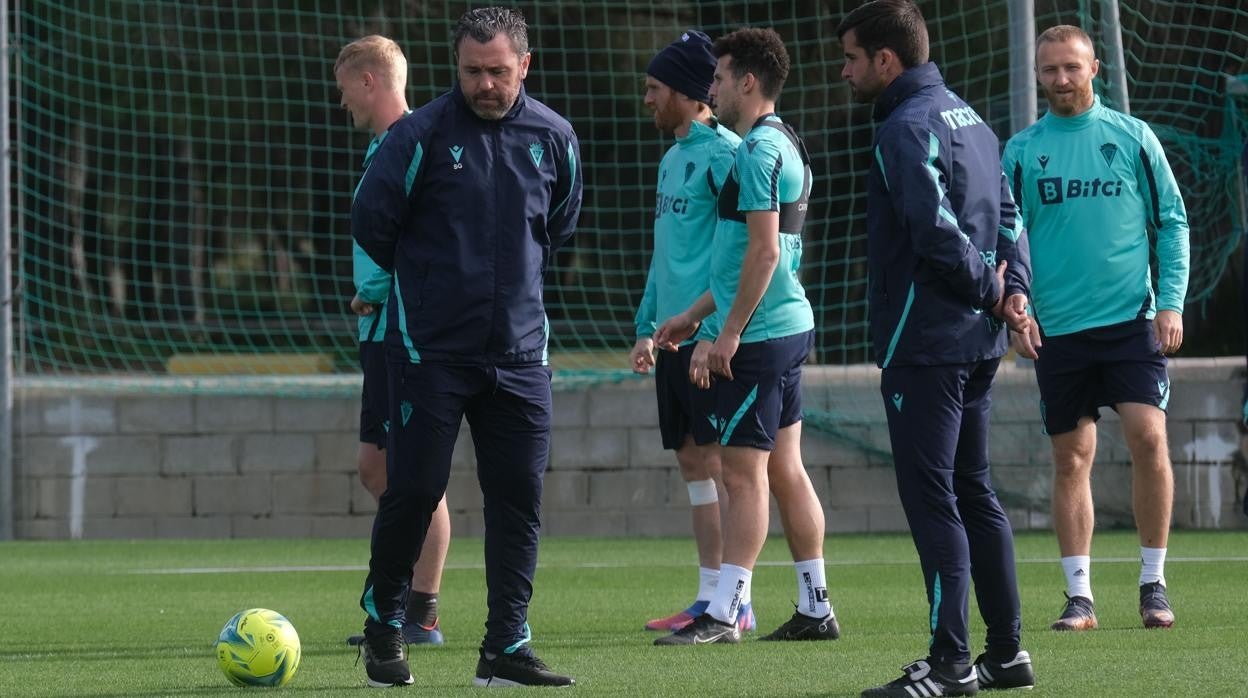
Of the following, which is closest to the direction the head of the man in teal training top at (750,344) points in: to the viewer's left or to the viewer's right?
to the viewer's left

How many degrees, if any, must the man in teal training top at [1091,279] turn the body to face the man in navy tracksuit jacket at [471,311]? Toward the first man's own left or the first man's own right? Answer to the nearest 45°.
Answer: approximately 45° to the first man's own right

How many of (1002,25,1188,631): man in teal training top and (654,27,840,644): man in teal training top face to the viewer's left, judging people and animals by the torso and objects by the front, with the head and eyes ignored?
1

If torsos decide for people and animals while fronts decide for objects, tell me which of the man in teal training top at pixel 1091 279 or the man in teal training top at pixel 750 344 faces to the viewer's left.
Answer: the man in teal training top at pixel 750 344

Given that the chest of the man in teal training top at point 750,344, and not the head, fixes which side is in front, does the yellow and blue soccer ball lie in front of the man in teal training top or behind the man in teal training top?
in front

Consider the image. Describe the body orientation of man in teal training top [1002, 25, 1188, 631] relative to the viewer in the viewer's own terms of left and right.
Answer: facing the viewer

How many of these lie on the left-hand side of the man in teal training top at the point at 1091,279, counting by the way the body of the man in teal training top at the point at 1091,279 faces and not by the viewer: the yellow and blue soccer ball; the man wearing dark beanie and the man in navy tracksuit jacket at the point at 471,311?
0

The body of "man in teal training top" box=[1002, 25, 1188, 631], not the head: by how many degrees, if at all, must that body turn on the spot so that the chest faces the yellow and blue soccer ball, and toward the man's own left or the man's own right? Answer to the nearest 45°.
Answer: approximately 45° to the man's own right

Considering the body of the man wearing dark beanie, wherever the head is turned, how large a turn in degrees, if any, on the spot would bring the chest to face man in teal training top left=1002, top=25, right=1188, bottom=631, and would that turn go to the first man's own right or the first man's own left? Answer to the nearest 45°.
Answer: approximately 135° to the first man's own left

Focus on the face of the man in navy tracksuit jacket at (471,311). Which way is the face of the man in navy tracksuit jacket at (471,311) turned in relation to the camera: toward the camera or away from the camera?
toward the camera

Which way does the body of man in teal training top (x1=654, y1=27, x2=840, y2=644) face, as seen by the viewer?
to the viewer's left

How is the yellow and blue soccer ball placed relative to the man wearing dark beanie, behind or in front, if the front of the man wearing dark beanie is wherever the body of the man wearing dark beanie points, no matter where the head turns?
in front

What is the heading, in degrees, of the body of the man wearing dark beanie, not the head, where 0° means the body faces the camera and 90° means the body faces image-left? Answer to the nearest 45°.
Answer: approximately 45°

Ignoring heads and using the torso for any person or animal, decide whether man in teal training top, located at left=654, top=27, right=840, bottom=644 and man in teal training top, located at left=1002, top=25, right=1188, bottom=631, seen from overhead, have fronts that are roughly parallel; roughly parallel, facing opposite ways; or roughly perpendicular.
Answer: roughly perpendicular

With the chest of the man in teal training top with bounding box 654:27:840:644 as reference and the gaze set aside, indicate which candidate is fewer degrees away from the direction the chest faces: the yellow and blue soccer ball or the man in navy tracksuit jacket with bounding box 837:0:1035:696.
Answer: the yellow and blue soccer ball

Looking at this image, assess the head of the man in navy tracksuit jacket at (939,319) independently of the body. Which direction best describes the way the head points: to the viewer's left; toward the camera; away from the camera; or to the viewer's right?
to the viewer's left
